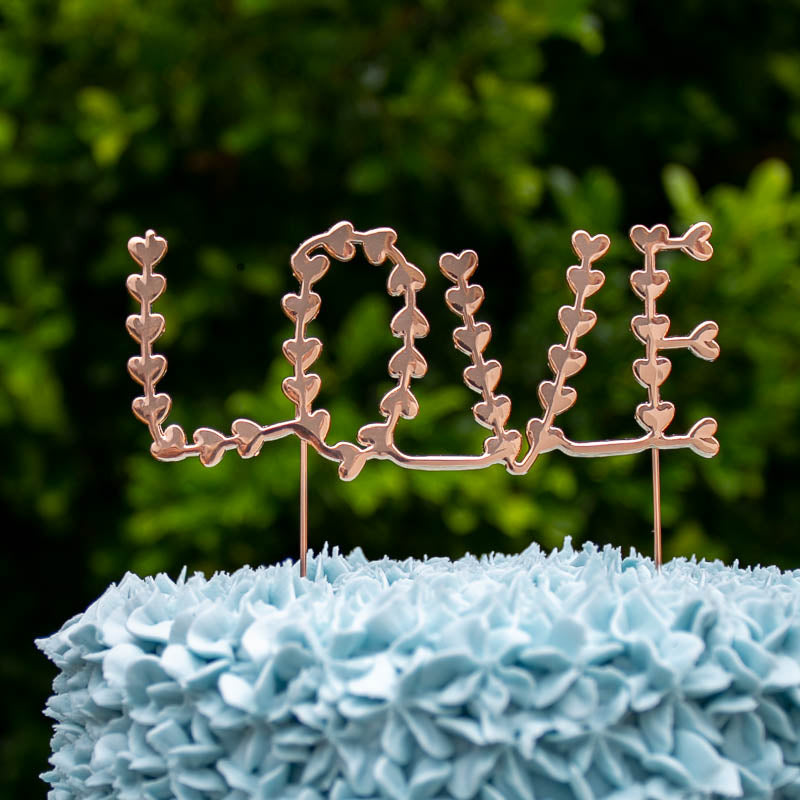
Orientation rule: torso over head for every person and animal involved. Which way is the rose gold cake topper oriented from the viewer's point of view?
toward the camera
